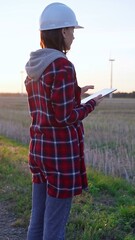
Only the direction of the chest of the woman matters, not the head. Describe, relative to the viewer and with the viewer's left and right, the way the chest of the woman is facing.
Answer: facing away from the viewer and to the right of the viewer
